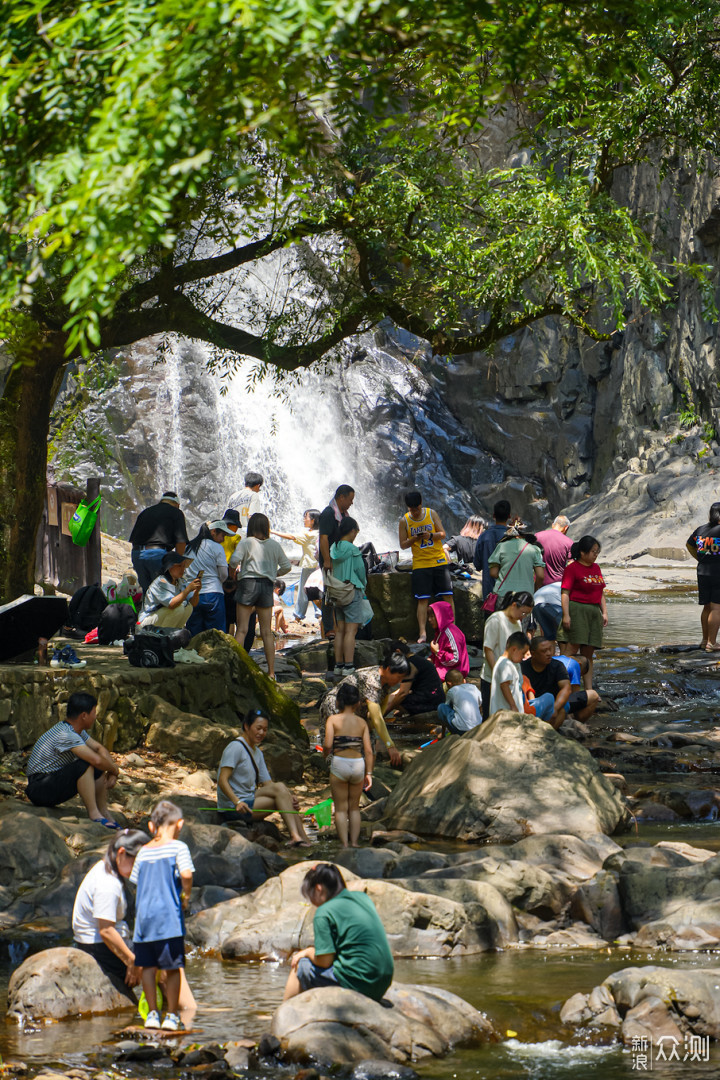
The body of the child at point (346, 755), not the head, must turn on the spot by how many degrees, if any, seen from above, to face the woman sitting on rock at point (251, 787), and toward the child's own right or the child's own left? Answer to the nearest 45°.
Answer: approximately 45° to the child's own left

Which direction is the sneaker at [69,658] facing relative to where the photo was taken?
to the viewer's right

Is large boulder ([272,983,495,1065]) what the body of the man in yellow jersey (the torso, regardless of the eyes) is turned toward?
yes

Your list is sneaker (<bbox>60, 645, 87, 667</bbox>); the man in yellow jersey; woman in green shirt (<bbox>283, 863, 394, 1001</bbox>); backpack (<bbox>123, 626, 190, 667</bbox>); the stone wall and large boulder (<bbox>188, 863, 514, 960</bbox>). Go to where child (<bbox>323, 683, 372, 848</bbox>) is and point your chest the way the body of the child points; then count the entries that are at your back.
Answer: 2

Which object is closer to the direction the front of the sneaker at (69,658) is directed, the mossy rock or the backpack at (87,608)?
the mossy rock

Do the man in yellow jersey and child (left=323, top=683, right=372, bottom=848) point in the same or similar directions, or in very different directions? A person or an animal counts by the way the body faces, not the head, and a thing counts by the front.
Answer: very different directions

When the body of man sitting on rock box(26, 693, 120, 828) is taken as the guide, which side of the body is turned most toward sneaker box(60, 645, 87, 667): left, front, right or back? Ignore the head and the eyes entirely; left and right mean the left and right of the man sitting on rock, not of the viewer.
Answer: left

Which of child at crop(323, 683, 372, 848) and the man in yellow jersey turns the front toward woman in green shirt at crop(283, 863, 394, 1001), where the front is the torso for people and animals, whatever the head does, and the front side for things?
the man in yellow jersey

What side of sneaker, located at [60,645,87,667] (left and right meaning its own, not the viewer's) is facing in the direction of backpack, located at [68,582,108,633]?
left

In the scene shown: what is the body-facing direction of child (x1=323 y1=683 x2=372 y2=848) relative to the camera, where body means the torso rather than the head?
away from the camera

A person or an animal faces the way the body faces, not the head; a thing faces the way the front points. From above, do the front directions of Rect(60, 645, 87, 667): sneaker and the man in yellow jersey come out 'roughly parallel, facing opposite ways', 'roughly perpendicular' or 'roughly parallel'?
roughly perpendicular

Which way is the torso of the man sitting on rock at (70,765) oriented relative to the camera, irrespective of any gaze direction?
to the viewer's right

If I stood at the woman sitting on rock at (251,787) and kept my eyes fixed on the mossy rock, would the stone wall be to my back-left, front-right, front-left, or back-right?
front-left

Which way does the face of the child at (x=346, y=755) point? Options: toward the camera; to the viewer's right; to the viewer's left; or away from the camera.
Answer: away from the camera

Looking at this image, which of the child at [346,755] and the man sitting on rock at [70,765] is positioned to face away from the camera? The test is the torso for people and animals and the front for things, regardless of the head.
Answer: the child

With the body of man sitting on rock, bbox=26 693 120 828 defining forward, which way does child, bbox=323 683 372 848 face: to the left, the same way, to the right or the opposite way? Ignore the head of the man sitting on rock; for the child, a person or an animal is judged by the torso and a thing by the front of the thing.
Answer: to the left

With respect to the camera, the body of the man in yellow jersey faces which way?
toward the camera
